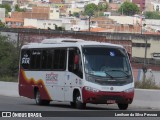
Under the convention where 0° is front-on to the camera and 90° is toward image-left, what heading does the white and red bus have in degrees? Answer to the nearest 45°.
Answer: approximately 315°
